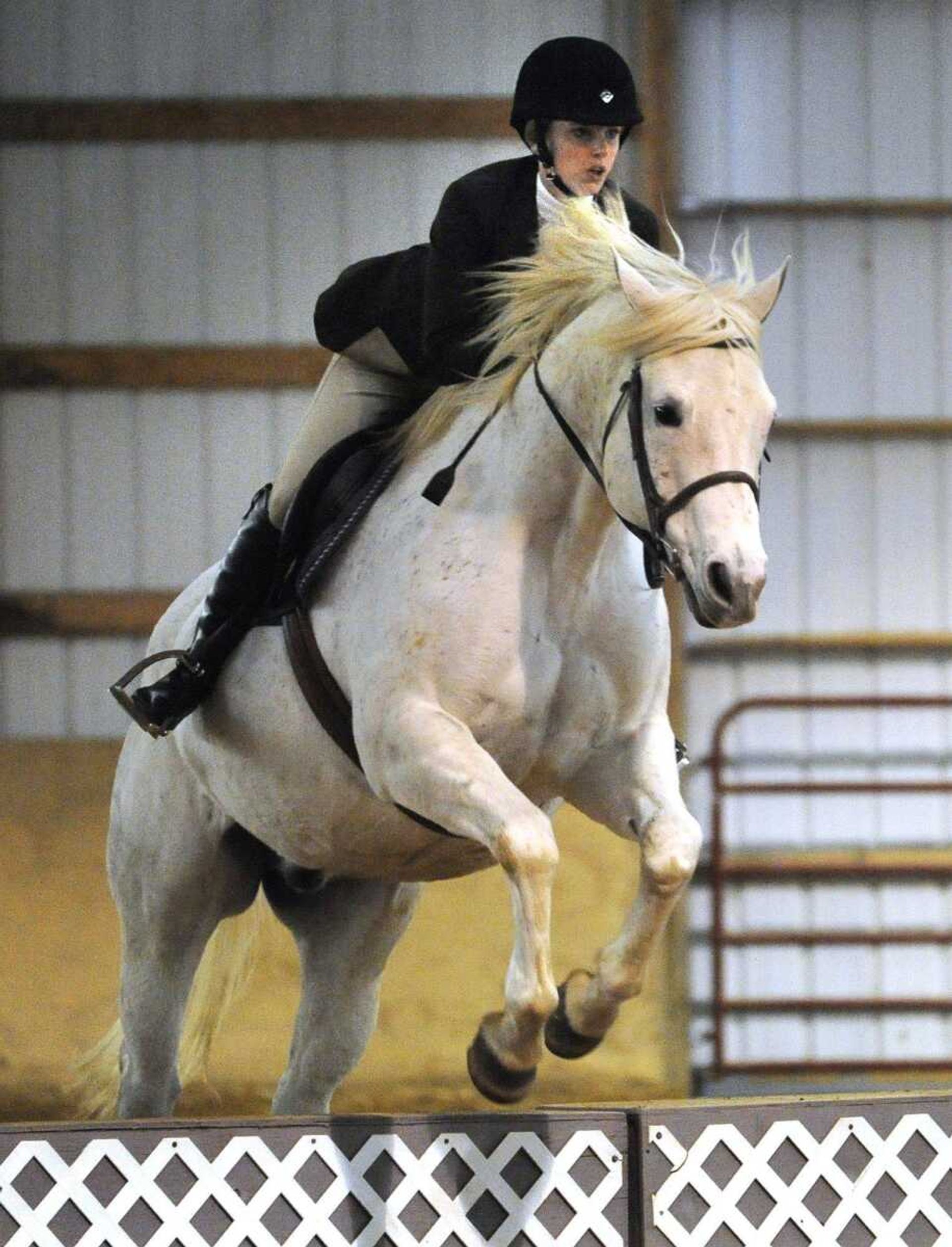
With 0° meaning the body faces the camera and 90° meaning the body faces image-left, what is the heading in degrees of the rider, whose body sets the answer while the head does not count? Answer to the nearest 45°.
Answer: approximately 315°

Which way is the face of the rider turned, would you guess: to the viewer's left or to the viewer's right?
to the viewer's right

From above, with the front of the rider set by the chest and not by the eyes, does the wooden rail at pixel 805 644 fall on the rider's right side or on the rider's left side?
on the rider's left side

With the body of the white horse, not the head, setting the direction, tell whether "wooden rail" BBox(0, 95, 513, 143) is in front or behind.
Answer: behind

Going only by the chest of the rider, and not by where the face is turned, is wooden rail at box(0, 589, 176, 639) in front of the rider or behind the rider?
behind

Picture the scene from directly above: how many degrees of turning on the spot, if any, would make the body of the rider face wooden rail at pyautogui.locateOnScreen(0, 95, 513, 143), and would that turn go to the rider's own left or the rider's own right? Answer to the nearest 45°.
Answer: approximately 135° to the rider's own left
